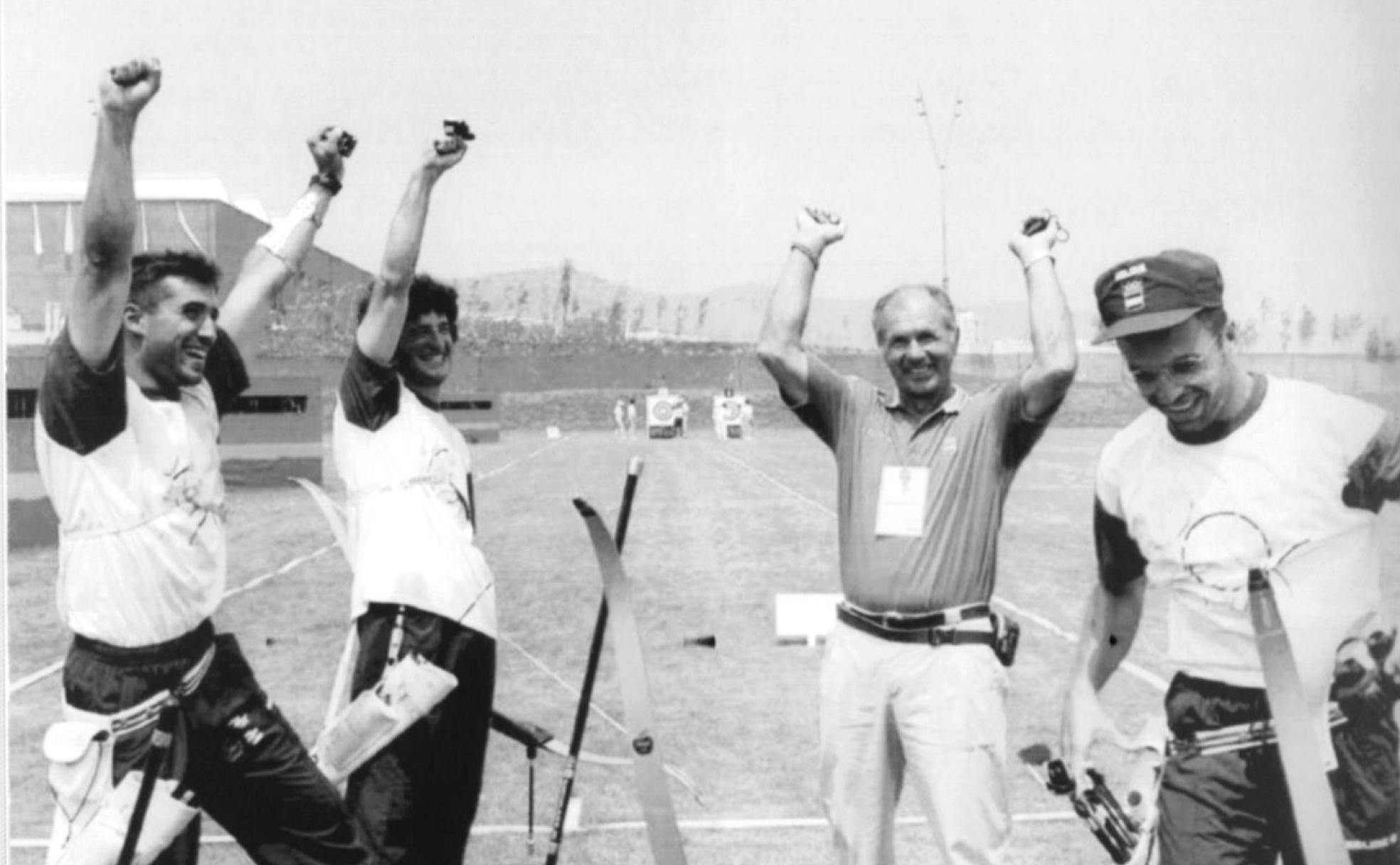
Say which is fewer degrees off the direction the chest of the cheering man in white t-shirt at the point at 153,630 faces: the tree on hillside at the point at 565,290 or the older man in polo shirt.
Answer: the older man in polo shirt

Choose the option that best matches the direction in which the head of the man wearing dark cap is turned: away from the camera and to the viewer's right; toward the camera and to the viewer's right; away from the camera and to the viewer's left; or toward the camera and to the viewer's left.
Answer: toward the camera and to the viewer's left

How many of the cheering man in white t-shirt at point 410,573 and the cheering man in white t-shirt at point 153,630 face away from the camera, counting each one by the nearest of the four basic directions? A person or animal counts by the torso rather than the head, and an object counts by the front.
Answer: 0

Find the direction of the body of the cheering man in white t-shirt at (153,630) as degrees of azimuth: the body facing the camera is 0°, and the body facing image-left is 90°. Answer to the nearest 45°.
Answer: approximately 315°

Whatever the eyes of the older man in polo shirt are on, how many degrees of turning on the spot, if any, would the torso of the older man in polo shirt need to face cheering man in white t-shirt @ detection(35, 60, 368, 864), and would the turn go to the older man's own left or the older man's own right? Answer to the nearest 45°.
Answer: approximately 90° to the older man's own right

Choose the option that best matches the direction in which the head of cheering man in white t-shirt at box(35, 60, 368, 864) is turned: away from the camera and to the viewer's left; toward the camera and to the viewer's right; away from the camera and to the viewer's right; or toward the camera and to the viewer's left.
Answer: toward the camera and to the viewer's right

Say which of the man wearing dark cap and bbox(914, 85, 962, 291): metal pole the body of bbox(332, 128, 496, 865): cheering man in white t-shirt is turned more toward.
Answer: the man wearing dark cap

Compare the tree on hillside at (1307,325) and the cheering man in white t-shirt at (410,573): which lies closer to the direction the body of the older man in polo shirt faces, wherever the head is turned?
the cheering man in white t-shirt

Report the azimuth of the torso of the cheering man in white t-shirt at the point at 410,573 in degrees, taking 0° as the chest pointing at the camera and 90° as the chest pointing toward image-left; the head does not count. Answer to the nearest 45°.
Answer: approximately 315°

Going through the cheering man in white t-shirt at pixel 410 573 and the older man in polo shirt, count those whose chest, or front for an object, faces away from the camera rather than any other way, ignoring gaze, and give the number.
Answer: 0
